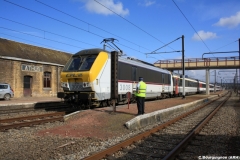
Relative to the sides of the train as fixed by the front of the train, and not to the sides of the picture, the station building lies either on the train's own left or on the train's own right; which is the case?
on the train's own right

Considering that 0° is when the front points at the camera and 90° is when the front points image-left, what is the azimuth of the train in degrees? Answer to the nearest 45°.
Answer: approximately 45°

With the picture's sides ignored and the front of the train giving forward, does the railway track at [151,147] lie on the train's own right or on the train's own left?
on the train's own left

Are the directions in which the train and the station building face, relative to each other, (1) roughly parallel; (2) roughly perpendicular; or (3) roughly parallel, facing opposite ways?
roughly perpendicular

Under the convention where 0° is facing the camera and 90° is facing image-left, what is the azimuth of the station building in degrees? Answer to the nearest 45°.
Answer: approximately 315°
